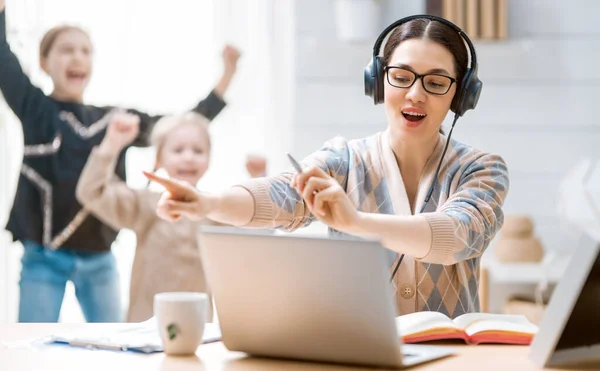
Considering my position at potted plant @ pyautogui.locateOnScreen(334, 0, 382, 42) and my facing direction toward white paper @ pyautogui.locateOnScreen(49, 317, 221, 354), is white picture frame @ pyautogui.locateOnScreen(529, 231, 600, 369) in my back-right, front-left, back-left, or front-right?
front-left

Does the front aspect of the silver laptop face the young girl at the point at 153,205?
no

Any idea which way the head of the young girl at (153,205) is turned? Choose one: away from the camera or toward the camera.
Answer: toward the camera

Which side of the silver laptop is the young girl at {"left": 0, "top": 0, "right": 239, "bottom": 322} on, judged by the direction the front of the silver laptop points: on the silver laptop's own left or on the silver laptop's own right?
on the silver laptop's own left

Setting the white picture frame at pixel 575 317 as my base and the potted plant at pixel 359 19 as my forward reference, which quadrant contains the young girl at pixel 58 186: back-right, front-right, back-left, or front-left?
front-left

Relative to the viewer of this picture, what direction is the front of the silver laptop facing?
facing away from the viewer and to the right of the viewer

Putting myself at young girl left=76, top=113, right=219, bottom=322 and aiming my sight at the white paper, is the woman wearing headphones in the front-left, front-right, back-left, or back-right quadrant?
front-left

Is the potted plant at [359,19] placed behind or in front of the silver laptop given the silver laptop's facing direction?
in front
